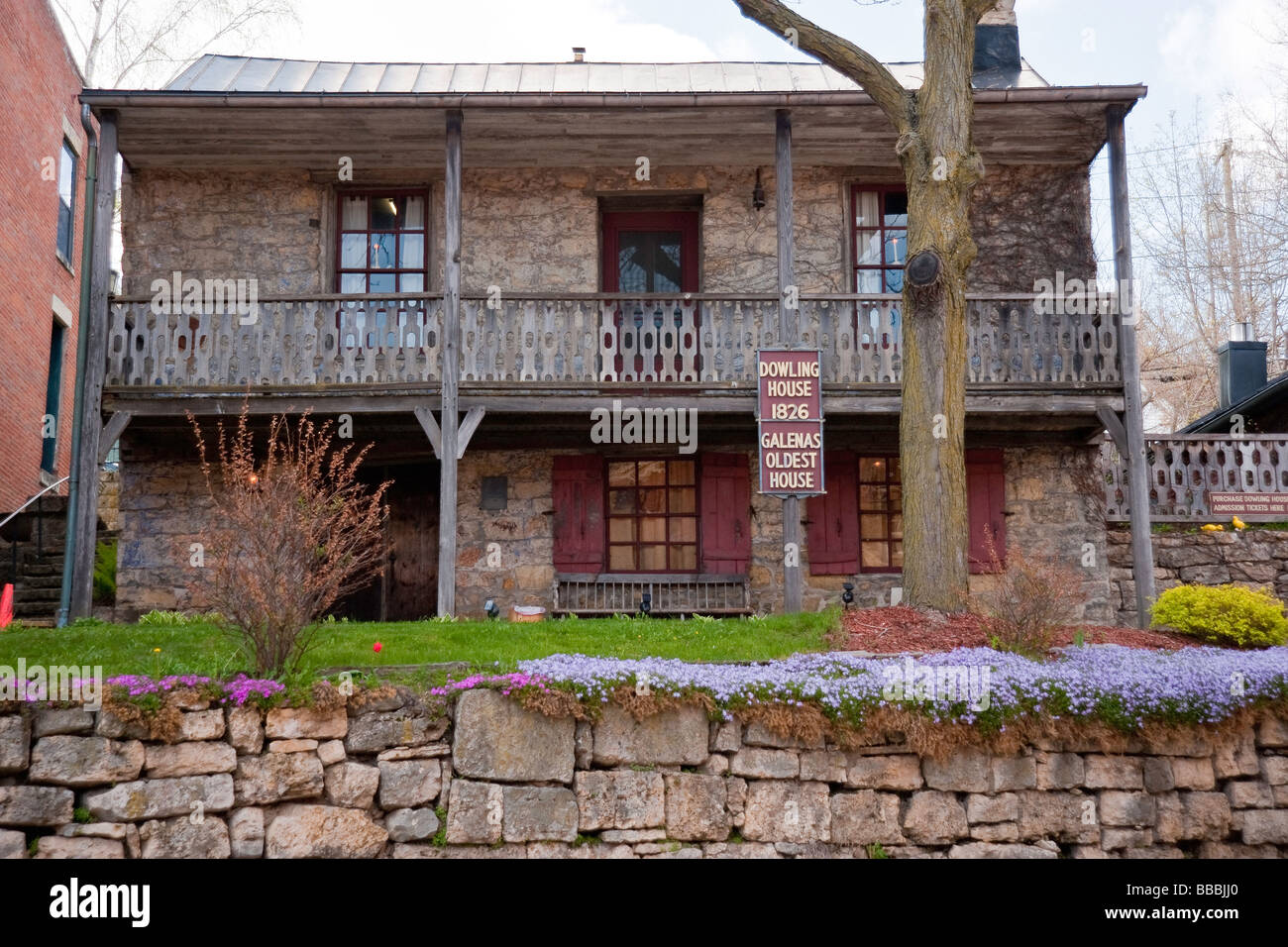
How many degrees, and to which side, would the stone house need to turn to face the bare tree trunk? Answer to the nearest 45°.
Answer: approximately 45° to its left

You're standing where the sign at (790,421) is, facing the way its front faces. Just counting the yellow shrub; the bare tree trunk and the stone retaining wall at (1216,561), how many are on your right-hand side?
0

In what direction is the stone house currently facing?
toward the camera

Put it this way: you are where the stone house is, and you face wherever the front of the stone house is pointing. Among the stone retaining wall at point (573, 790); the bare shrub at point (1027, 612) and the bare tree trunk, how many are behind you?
0

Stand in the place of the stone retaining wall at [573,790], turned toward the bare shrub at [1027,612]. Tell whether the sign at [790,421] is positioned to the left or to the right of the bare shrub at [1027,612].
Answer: left

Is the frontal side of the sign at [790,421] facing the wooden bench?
no

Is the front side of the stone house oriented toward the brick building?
no

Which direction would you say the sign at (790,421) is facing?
toward the camera

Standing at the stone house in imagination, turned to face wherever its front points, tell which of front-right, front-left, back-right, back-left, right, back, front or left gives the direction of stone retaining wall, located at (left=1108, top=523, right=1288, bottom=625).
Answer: left

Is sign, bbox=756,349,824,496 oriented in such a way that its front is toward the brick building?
no
